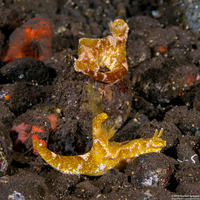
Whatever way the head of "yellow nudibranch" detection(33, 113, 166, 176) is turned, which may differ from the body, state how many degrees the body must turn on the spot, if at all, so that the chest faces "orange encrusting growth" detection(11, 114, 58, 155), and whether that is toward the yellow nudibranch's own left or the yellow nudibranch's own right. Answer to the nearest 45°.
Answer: approximately 135° to the yellow nudibranch's own left

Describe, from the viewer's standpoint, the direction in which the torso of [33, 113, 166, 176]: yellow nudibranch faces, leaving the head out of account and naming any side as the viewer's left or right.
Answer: facing to the right of the viewer

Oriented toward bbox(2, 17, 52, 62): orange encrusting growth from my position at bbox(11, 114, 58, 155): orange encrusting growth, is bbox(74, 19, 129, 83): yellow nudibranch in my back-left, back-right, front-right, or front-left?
front-right

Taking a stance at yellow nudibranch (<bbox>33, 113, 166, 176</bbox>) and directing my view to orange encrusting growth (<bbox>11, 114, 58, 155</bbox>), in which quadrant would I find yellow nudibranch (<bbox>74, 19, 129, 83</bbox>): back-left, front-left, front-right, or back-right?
front-right

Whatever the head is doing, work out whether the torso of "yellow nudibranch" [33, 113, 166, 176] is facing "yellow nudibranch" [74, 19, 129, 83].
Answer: no

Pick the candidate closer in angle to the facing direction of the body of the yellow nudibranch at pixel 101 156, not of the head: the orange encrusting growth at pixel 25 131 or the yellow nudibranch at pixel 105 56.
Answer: the yellow nudibranch
